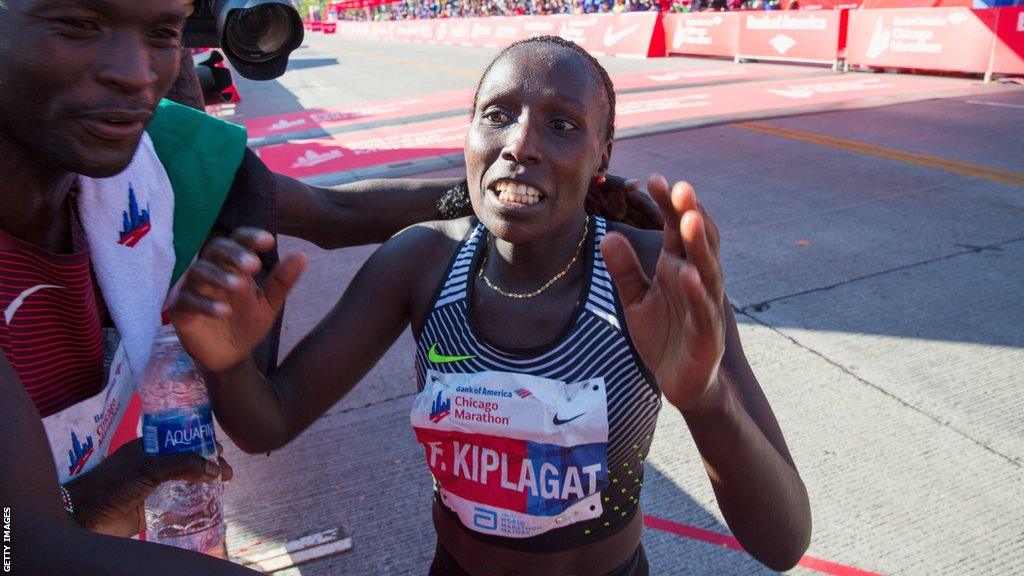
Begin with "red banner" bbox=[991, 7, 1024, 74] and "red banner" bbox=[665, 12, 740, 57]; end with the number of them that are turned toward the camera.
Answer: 2

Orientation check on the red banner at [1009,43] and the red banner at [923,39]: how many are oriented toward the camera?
2

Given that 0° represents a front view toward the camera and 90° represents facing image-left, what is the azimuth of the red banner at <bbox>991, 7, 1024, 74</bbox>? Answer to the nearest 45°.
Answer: approximately 0°

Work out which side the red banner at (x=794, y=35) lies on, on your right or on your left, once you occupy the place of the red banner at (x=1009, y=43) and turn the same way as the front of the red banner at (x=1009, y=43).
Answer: on your right

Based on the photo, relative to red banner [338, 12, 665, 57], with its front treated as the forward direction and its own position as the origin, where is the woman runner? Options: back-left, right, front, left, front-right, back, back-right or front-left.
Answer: front-left

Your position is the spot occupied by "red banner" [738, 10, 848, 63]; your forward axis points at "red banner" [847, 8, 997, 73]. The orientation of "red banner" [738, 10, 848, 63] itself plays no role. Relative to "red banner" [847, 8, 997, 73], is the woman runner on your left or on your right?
right

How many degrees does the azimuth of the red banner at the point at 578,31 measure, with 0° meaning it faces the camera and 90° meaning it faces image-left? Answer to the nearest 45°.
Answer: approximately 45°
